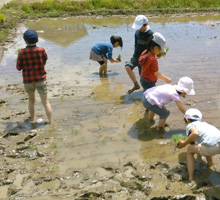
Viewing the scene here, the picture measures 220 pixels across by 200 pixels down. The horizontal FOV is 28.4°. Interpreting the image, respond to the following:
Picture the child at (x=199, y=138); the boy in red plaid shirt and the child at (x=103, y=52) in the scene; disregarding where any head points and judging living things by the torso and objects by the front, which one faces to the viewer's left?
the child at (x=199, y=138)

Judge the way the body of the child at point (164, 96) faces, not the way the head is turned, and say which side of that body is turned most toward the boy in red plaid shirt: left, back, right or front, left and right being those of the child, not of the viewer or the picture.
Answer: back

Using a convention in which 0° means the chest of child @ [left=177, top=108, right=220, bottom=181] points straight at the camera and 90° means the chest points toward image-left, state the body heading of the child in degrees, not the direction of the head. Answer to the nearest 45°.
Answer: approximately 90°

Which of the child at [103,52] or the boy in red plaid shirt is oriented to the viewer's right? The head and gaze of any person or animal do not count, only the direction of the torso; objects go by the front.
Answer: the child

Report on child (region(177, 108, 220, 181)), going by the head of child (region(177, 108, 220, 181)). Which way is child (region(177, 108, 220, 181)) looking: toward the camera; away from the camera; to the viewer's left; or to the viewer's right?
to the viewer's left

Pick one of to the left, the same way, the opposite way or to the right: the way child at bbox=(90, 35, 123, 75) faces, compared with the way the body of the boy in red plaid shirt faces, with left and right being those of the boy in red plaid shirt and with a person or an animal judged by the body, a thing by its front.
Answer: to the right

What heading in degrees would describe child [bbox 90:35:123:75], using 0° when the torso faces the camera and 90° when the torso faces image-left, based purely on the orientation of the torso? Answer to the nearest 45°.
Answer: approximately 270°

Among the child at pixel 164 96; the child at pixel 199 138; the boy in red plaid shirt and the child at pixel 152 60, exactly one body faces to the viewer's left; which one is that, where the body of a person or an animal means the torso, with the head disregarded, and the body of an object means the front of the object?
the child at pixel 199 138

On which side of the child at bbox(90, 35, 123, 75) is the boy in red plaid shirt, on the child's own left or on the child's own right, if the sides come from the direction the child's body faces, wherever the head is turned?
on the child's own right

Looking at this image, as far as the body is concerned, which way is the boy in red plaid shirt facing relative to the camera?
away from the camera

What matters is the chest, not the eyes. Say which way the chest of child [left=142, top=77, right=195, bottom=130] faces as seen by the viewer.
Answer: to the viewer's right
